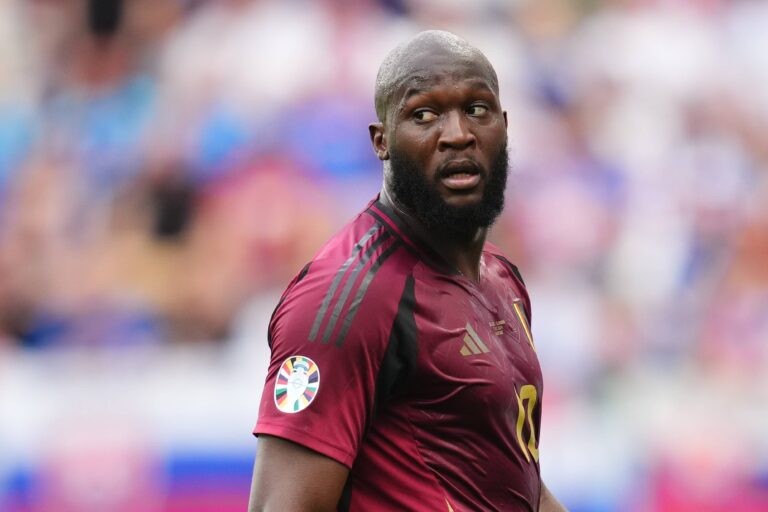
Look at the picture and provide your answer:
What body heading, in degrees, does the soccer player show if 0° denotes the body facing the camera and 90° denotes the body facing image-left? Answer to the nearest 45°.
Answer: approximately 315°
